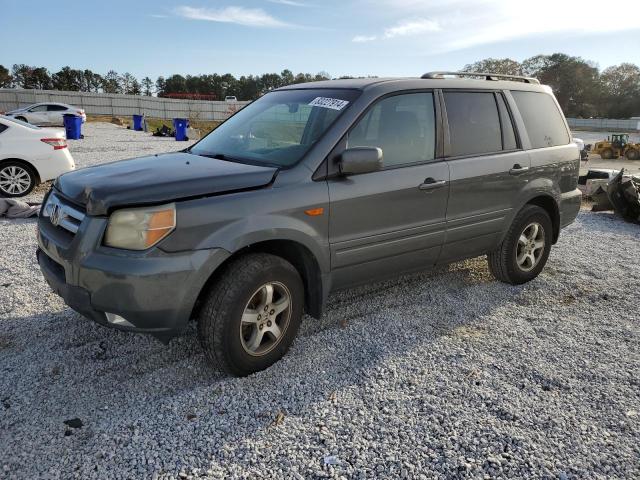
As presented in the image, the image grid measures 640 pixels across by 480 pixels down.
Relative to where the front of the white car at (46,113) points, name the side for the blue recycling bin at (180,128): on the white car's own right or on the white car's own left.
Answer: on the white car's own left

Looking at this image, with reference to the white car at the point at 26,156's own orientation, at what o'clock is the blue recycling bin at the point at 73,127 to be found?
The blue recycling bin is roughly at 3 o'clock from the white car.

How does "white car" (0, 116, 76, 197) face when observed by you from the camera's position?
facing to the left of the viewer

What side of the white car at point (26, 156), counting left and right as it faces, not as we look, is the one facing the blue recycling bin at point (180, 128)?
right

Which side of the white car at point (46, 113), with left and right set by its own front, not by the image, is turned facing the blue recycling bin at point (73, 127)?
left

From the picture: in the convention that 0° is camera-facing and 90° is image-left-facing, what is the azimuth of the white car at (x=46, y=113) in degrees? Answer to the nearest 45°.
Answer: approximately 90°

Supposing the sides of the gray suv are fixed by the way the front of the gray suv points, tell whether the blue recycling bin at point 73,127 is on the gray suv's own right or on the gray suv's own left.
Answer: on the gray suv's own right

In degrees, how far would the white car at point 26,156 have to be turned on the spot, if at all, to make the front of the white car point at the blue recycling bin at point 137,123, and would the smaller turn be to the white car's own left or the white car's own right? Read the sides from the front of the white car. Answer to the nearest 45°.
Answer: approximately 90° to the white car's own right

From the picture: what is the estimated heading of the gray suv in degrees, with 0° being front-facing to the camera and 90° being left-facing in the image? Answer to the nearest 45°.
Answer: approximately 45°

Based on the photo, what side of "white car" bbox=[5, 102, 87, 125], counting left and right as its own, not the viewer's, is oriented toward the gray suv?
left
